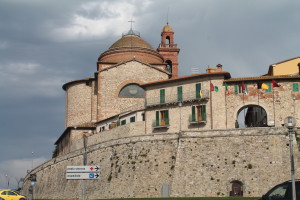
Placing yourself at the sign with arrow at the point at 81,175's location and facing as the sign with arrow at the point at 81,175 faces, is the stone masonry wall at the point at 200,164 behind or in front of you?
behind

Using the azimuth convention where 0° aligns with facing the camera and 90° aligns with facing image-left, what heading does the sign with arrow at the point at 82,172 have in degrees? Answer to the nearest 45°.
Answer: approximately 0°

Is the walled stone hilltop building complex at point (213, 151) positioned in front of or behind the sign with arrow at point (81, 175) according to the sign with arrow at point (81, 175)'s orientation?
behind

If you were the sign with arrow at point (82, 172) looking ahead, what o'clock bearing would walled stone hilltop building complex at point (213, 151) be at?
The walled stone hilltop building complex is roughly at 7 o'clock from the sign with arrow.

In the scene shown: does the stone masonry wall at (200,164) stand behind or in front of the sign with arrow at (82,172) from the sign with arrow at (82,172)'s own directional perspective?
behind
